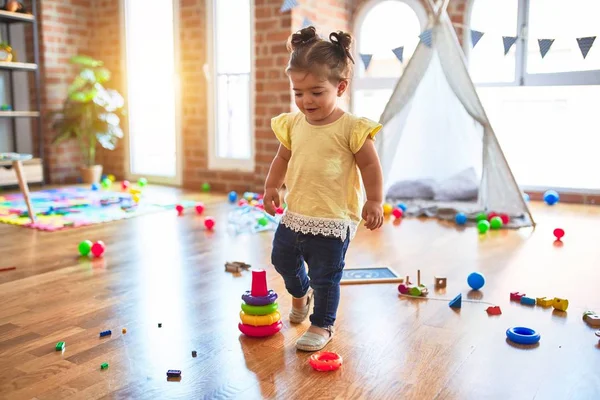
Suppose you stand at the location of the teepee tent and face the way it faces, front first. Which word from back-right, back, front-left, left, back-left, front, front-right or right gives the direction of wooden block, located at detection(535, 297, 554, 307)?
front-left

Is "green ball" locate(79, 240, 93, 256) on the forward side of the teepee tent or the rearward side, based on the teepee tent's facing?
on the forward side

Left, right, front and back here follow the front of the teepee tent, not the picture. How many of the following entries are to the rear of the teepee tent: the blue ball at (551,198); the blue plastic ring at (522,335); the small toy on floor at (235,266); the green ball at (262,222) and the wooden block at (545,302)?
1

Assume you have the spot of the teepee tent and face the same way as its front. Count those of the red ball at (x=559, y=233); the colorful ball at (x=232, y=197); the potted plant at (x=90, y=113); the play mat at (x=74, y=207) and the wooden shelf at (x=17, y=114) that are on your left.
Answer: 1

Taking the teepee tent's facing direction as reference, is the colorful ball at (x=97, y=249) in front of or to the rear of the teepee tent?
in front

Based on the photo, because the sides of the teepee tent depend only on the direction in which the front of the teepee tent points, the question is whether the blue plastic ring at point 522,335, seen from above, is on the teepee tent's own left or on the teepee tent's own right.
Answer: on the teepee tent's own left

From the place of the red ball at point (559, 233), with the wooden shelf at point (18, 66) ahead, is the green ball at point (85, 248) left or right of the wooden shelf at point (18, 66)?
left

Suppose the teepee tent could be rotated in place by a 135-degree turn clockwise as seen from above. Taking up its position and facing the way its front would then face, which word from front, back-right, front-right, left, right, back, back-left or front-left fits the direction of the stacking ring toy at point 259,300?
back

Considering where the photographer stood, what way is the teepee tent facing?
facing the viewer and to the left of the viewer

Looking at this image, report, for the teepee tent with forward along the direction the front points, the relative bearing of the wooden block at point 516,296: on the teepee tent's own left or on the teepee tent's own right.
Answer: on the teepee tent's own left

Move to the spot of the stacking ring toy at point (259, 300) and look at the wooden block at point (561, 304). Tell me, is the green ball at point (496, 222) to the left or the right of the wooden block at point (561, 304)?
left

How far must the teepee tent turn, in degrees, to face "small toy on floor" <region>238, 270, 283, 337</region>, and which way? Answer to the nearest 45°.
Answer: approximately 45° to its left

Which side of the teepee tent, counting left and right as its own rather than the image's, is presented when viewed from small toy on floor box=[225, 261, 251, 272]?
front

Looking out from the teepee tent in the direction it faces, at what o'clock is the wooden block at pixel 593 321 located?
The wooden block is roughly at 10 o'clock from the teepee tent.

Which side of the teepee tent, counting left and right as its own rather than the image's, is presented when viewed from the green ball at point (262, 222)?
front

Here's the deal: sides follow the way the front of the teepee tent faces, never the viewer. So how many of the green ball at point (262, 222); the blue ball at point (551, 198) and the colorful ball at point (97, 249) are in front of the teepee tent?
2
